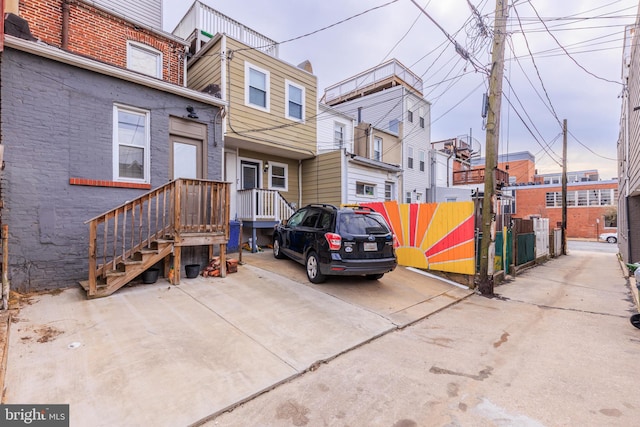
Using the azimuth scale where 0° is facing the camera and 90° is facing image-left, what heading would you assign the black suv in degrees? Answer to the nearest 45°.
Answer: approximately 135°

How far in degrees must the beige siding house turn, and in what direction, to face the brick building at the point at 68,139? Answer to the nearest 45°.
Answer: approximately 90° to its right

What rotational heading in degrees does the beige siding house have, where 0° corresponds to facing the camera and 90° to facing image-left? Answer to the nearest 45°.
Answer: approximately 315°

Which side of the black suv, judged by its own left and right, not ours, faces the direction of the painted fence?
right

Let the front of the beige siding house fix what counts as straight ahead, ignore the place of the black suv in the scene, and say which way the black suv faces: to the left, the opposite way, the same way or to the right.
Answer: the opposite way

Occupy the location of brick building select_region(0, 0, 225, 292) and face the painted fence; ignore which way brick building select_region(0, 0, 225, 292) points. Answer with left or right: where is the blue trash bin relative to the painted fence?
left

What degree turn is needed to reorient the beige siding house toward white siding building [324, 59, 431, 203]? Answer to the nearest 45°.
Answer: approximately 90° to its left

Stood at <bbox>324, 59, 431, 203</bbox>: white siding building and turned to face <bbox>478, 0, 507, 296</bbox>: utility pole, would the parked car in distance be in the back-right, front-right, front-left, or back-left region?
back-left
